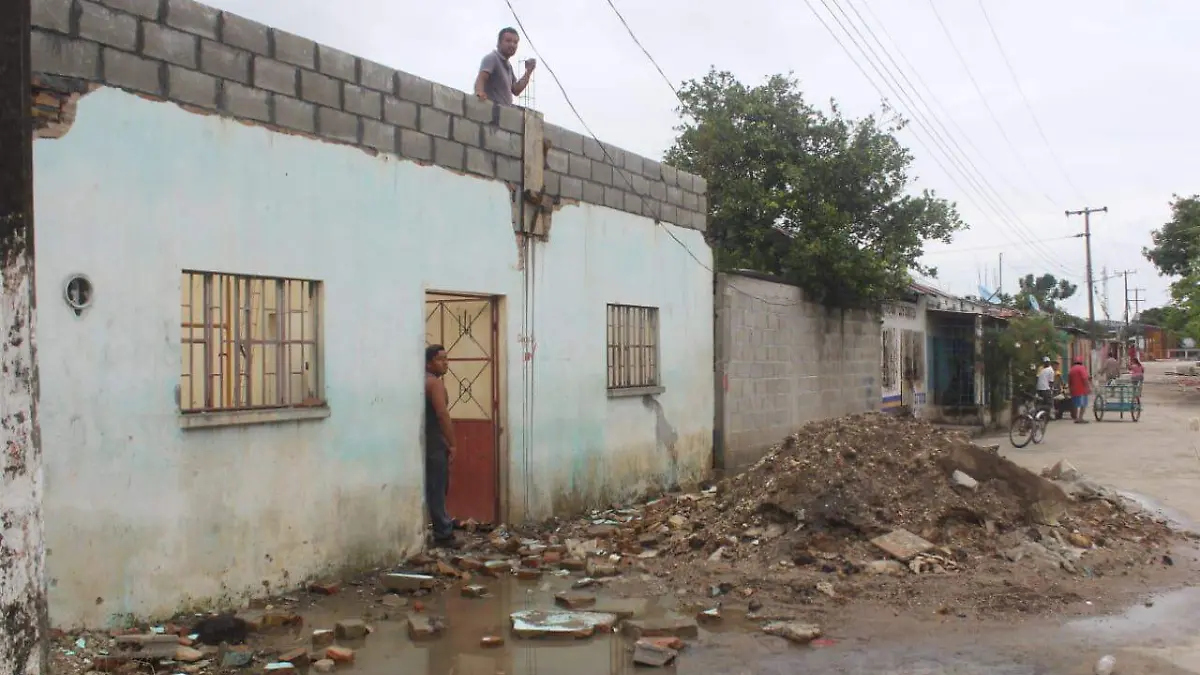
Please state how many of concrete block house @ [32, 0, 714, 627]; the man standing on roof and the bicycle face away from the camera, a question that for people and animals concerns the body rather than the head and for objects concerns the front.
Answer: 0

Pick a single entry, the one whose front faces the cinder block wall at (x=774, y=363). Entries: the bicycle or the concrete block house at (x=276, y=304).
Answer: the bicycle

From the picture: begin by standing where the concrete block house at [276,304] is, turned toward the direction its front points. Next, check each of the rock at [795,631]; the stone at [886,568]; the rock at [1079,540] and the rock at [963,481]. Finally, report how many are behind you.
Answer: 0

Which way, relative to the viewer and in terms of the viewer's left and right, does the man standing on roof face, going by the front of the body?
facing the viewer and to the right of the viewer

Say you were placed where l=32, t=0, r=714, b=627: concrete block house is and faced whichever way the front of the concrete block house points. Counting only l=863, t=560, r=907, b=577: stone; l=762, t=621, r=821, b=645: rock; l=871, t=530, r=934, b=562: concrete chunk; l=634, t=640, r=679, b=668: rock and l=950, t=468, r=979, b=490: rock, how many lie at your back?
0

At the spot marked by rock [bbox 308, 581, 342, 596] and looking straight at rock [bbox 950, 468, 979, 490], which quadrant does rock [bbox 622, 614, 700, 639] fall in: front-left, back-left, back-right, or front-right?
front-right

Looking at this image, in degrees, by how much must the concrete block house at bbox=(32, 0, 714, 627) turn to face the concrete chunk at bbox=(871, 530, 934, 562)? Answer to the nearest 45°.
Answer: approximately 45° to its left

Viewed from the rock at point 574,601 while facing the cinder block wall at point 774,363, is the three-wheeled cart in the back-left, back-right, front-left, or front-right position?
front-right

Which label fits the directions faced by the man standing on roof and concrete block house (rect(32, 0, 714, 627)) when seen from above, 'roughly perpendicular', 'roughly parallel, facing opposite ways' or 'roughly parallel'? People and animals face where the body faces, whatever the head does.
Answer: roughly parallel

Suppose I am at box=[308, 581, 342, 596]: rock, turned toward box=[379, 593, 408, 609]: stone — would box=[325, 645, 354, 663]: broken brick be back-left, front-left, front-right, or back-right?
front-right

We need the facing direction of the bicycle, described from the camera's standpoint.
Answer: facing the viewer and to the left of the viewer

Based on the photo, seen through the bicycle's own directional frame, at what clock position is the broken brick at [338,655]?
The broken brick is roughly at 11 o'clock from the bicycle.

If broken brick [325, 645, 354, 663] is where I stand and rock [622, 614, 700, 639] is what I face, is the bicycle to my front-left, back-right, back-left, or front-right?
front-left

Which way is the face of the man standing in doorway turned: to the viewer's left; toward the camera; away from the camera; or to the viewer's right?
to the viewer's right

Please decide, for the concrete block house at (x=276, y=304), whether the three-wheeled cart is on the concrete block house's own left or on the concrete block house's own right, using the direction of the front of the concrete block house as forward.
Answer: on the concrete block house's own left

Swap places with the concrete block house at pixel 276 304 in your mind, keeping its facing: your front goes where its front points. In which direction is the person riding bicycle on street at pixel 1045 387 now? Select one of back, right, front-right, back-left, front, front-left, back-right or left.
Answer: left

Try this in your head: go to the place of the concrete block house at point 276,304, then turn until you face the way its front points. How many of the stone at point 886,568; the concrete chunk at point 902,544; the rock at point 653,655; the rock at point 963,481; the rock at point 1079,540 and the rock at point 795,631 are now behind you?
0

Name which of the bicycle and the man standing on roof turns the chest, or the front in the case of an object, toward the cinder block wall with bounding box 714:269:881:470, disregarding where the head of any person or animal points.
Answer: the bicycle
